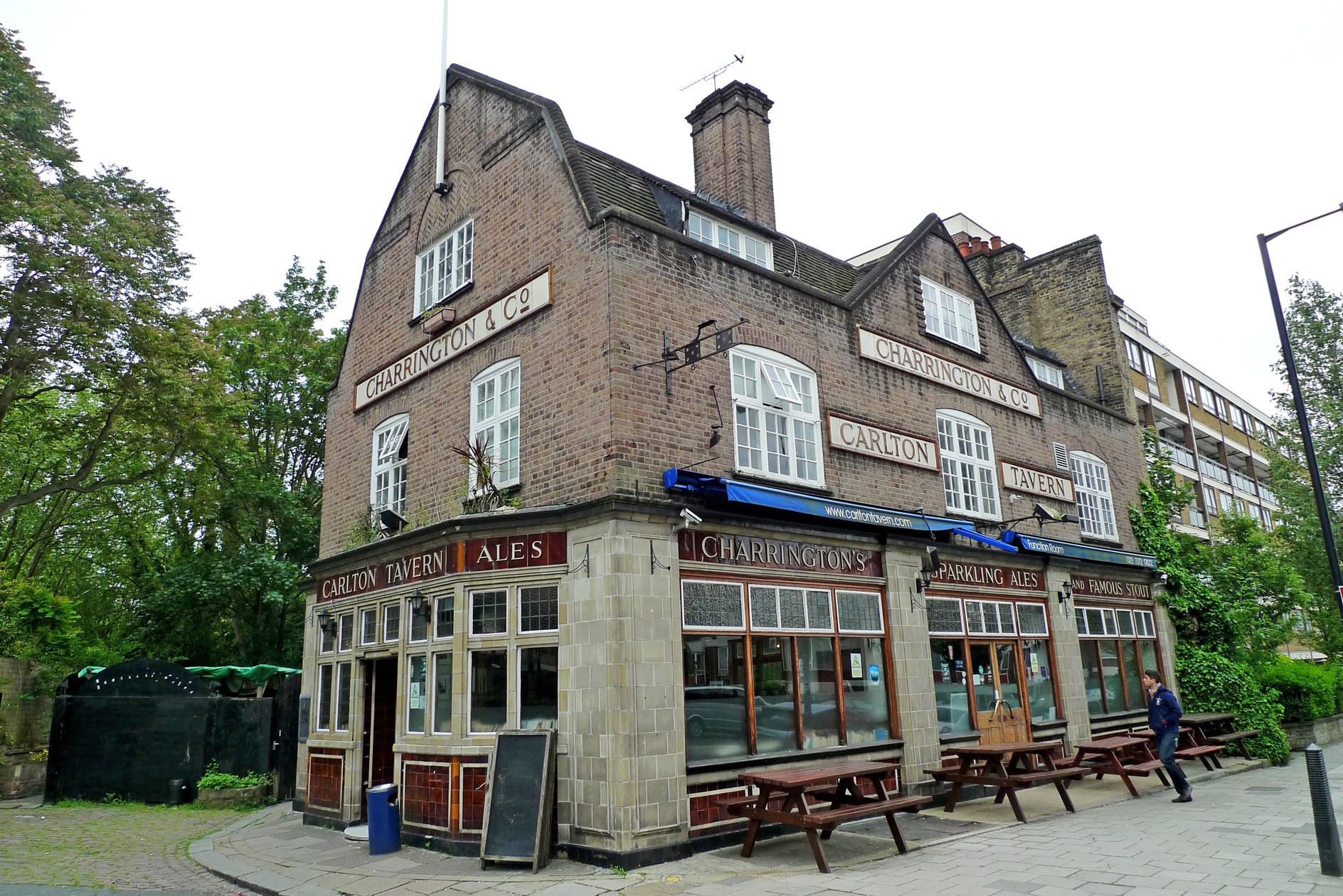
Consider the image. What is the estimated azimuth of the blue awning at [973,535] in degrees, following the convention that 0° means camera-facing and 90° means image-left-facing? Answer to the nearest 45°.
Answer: approximately 315°

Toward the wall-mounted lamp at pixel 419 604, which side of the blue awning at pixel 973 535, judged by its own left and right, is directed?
right

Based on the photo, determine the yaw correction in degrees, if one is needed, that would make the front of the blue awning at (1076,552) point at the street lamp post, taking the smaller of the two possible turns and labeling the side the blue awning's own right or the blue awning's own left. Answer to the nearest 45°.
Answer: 0° — it already faces it

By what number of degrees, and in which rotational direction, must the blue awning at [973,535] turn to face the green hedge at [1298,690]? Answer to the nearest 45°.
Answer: approximately 90° to its left

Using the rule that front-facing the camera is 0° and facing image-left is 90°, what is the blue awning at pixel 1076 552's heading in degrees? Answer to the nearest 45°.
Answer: approximately 315°

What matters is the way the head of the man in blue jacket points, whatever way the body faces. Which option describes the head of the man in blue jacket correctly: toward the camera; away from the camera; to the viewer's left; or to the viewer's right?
to the viewer's left

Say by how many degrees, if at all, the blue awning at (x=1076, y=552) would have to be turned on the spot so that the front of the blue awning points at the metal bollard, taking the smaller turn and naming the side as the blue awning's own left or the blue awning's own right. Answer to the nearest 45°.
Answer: approximately 45° to the blue awning's own right

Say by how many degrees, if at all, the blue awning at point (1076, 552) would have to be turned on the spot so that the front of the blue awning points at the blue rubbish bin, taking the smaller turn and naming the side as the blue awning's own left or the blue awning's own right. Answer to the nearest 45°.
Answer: approximately 90° to the blue awning's own right
